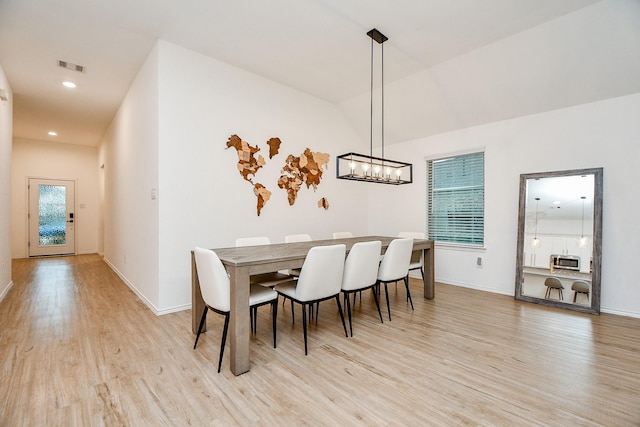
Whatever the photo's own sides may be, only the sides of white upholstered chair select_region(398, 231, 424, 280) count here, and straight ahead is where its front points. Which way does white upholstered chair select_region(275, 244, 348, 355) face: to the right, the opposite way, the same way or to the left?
to the right

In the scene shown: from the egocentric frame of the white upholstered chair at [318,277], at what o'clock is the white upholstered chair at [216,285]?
the white upholstered chair at [216,285] is roughly at 10 o'clock from the white upholstered chair at [318,277].

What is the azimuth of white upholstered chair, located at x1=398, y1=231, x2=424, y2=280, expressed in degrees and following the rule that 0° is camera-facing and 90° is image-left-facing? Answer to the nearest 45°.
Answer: approximately 45°

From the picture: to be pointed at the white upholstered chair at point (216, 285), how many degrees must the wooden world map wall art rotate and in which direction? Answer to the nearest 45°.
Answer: approximately 45° to its right

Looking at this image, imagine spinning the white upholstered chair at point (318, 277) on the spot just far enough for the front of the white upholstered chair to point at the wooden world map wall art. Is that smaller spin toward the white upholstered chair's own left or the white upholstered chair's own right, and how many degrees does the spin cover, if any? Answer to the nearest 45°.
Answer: approximately 45° to the white upholstered chair's own right

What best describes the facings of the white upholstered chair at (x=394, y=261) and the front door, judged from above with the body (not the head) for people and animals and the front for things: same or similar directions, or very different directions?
very different directions

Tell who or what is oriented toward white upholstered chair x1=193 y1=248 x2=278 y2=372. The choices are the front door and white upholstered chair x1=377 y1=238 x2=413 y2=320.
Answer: the front door

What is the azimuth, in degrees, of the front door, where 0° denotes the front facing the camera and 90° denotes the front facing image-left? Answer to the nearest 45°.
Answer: approximately 0°

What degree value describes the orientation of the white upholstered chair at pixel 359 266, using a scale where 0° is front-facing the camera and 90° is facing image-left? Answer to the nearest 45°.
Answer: approximately 135°

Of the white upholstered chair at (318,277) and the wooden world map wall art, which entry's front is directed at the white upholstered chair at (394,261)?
the wooden world map wall art

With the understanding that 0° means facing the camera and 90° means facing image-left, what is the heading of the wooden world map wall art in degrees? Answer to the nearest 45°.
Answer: approximately 315°

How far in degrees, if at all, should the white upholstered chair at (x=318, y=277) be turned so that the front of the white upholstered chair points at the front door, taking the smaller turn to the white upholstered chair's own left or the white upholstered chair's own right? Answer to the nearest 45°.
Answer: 0° — it already faces it

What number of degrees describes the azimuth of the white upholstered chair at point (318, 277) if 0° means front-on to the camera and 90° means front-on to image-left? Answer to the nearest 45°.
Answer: approximately 135°

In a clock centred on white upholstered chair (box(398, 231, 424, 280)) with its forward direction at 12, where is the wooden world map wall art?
The wooden world map wall art is roughly at 1 o'clock from the white upholstered chair.
